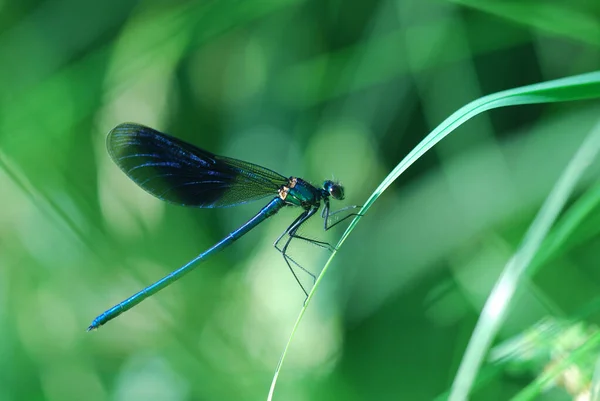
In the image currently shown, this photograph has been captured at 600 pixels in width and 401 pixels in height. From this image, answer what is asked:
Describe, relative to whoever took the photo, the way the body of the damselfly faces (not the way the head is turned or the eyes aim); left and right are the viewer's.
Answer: facing to the right of the viewer
